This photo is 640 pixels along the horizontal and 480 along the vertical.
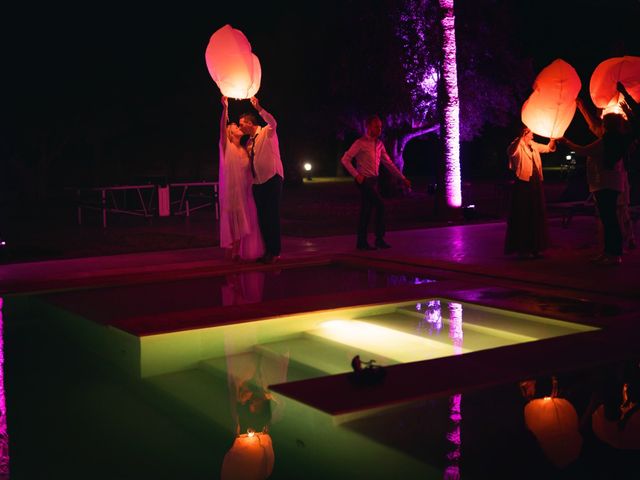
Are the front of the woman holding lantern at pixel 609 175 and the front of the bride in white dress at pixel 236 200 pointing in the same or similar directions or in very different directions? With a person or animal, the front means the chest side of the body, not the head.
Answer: very different directions

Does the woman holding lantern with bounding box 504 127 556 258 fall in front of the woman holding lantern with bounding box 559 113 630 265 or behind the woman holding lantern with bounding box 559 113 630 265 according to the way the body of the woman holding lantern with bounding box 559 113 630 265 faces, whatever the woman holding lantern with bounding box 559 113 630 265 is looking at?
in front

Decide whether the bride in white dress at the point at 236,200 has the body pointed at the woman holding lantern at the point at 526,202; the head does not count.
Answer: yes

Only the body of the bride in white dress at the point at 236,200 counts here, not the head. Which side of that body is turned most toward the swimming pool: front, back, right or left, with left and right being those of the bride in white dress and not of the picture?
right

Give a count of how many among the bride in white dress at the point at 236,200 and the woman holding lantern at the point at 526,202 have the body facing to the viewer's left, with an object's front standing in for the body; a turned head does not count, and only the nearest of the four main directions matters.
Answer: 0

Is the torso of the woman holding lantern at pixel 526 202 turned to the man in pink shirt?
no

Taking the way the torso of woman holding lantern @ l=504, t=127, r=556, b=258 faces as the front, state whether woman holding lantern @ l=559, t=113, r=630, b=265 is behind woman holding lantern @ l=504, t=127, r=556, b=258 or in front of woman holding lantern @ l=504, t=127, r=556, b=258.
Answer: in front

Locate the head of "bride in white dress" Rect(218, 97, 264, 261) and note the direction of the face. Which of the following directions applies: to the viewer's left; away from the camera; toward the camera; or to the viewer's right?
to the viewer's right

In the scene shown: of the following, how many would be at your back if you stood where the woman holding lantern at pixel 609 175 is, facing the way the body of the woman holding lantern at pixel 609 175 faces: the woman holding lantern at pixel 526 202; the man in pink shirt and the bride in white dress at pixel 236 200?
0

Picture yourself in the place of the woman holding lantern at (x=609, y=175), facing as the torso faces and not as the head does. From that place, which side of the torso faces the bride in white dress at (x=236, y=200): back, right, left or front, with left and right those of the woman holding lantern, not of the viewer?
front

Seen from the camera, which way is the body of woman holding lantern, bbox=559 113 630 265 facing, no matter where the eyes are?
to the viewer's left

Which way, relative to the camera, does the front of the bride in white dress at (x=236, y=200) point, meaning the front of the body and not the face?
to the viewer's right

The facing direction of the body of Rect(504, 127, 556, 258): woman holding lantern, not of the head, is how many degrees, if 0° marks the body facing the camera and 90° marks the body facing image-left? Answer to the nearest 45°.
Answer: approximately 315°

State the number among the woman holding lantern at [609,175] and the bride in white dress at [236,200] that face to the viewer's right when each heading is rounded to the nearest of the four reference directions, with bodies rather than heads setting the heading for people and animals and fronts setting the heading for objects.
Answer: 1
